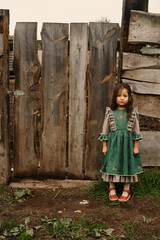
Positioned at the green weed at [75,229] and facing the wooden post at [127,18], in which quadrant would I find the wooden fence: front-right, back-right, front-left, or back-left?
front-left

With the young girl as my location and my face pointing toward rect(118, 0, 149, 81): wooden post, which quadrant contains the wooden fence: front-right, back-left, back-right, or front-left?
front-left

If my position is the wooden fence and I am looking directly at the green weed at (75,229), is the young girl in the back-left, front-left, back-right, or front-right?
front-left

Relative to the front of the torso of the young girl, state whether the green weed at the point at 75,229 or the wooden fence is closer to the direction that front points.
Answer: the green weed

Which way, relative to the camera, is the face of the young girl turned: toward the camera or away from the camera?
toward the camera

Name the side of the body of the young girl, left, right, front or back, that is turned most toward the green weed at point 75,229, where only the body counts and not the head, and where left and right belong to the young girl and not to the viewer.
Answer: front

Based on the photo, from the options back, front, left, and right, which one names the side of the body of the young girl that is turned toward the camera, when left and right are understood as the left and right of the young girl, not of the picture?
front
